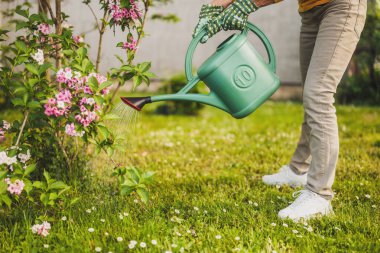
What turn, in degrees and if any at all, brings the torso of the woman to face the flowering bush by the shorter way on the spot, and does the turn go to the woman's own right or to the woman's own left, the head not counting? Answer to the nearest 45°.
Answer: approximately 45° to the woman's own left

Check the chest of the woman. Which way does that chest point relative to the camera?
to the viewer's left
